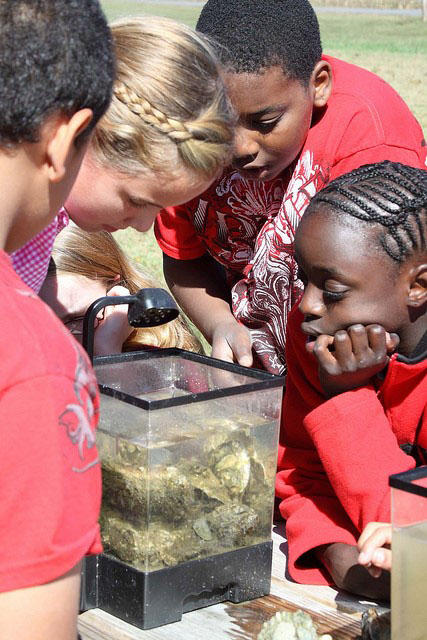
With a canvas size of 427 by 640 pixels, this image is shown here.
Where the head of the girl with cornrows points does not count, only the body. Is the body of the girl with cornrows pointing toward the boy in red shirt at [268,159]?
no

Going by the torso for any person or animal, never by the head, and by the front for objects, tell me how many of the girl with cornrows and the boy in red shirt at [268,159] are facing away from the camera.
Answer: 0

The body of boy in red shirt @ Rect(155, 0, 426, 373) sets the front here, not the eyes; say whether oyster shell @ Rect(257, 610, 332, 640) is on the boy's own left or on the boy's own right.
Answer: on the boy's own left

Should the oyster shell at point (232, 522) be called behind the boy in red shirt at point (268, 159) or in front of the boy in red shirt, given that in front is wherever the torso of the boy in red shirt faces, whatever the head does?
in front

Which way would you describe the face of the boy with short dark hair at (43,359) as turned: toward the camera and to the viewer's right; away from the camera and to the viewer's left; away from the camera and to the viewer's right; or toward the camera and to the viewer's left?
away from the camera and to the viewer's right

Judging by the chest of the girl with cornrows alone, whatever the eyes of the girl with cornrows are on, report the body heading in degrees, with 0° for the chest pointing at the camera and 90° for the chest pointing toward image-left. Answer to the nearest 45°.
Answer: approximately 45°

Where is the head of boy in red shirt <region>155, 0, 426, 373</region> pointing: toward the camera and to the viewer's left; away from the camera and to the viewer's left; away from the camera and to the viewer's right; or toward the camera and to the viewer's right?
toward the camera and to the viewer's left

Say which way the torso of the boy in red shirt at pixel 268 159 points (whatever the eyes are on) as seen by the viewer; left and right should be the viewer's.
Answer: facing the viewer and to the left of the viewer

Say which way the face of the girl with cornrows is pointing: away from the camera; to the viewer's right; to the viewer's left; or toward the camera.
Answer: to the viewer's left
